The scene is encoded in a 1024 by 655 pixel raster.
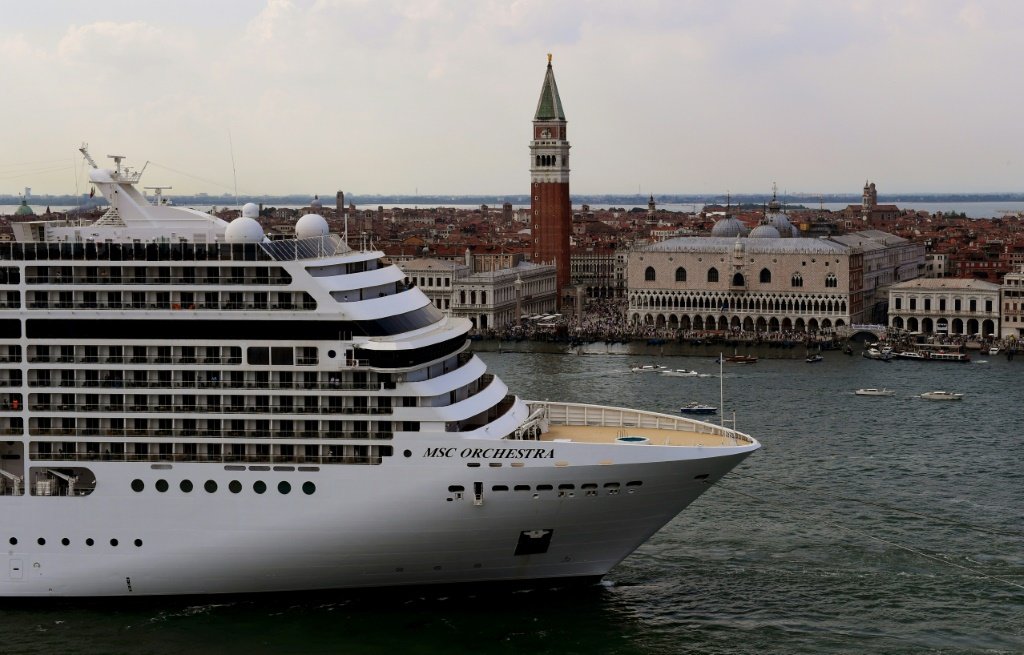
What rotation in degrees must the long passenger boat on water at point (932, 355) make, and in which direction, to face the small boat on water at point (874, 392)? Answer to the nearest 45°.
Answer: approximately 90° to its left

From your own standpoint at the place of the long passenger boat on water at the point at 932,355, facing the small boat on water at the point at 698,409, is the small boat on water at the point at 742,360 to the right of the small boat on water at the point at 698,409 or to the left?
right

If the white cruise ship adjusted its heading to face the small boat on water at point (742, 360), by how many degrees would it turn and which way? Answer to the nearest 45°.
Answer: approximately 45° to its left

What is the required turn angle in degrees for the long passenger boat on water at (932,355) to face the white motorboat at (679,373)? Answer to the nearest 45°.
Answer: approximately 45° to its left

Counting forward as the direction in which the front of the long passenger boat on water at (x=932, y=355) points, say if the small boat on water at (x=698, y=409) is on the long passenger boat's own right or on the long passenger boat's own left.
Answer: on the long passenger boat's own left

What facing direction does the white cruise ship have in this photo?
to the viewer's right

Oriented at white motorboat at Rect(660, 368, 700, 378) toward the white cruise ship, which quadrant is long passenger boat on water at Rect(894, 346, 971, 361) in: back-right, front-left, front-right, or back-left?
back-left

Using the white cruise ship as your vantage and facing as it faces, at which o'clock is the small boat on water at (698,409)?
The small boat on water is roughly at 10 o'clock from the white cruise ship.

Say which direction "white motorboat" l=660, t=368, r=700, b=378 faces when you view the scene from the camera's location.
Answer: facing to the left of the viewer

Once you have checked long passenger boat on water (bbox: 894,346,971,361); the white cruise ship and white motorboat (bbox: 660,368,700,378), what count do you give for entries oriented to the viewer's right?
1
